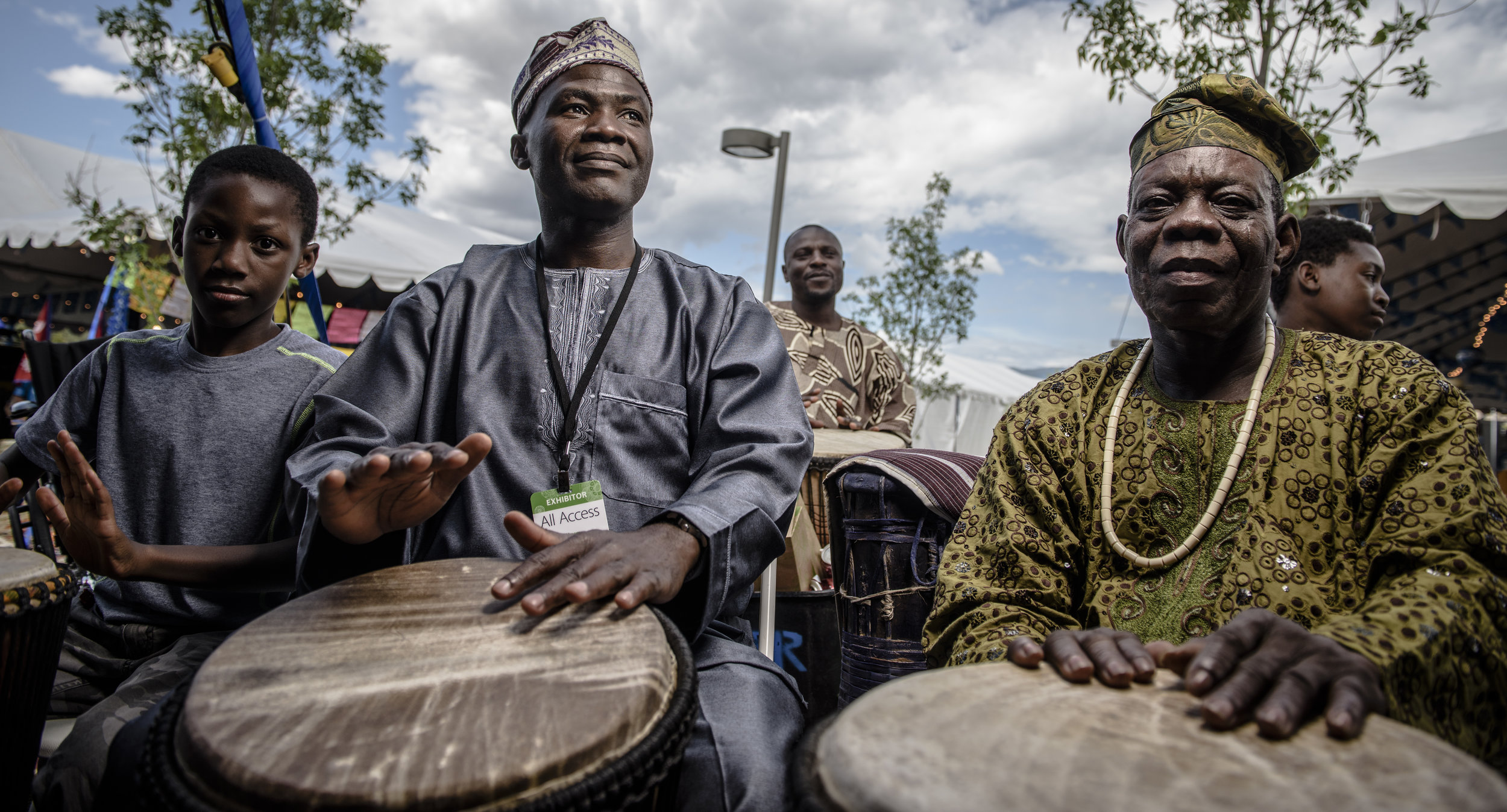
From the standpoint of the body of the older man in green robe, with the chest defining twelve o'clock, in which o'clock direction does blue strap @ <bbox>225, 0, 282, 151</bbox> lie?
The blue strap is roughly at 3 o'clock from the older man in green robe.

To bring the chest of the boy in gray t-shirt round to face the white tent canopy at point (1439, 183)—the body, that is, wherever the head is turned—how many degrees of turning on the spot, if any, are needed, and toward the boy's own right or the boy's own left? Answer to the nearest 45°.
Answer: approximately 90° to the boy's own left

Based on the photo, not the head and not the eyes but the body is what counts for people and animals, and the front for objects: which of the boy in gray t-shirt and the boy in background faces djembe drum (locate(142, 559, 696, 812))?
the boy in gray t-shirt

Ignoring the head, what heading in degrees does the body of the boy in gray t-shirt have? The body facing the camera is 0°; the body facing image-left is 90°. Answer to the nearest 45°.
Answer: approximately 0°

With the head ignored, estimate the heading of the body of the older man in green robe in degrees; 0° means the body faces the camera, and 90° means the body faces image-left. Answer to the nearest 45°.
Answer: approximately 0°

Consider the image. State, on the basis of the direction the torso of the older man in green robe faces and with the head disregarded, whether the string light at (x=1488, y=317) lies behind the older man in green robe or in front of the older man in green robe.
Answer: behind

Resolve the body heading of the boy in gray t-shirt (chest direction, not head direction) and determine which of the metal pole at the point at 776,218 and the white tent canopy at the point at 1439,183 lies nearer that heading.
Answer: the white tent canopy
